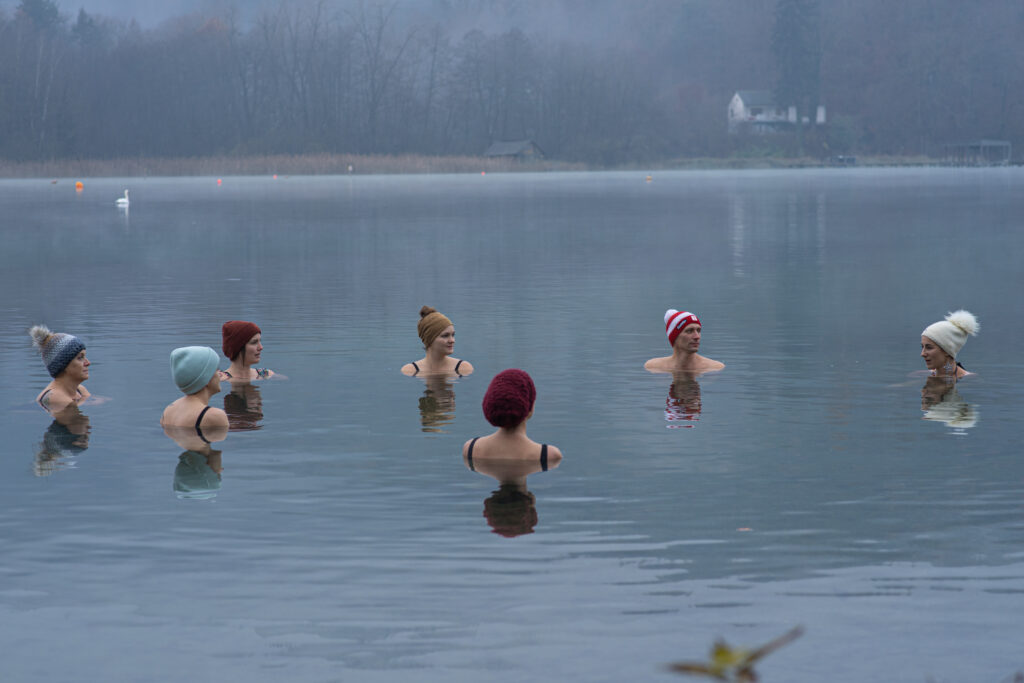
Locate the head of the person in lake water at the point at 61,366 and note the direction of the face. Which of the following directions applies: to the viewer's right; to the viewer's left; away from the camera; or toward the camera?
to the viewer's right

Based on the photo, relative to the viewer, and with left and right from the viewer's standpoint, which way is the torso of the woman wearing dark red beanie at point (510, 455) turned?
facing away from the viewer

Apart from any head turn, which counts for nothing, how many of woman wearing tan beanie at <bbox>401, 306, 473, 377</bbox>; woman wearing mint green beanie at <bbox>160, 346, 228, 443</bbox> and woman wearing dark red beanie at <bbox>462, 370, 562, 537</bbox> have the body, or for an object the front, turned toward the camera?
1

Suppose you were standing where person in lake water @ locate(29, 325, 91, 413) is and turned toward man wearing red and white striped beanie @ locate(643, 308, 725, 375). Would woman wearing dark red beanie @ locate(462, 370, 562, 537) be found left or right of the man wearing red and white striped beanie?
right

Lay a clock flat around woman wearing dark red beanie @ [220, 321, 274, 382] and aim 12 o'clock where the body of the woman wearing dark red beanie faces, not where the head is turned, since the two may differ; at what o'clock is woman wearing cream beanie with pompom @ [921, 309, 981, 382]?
The woman wearing cream beanie with pompom is roughly at 11 o'clock from the woman wearing dark red beanie.

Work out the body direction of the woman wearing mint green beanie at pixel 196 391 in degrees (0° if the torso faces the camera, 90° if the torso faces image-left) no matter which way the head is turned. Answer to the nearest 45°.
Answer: approximately 225°

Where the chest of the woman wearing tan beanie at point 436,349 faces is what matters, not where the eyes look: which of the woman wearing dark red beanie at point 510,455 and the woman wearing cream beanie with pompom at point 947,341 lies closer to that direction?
the woman wearing dark red beanie

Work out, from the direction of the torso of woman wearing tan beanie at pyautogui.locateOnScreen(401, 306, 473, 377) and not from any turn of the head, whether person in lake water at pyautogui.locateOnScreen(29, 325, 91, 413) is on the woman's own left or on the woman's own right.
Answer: on the woman's own right

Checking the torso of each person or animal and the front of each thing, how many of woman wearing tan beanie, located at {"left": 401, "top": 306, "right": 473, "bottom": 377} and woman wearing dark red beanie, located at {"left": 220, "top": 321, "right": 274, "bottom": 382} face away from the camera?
0

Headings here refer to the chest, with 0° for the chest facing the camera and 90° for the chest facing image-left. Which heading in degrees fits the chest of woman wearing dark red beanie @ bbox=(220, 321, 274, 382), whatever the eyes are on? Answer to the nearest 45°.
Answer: approximately 315°

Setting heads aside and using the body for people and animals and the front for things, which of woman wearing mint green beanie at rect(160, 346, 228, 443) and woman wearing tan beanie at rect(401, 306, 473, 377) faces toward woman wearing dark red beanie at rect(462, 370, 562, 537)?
the woman wearing tan beanie

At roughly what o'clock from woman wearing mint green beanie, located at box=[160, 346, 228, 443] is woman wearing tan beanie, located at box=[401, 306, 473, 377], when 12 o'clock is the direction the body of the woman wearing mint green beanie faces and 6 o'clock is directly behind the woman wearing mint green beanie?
The woman wearing tan beanie is roughly at 12 o'clock from the woman wearing mint green beanie.

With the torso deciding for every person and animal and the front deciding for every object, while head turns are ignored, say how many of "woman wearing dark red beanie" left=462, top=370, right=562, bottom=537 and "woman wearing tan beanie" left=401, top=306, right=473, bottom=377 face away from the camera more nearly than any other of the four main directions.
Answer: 1

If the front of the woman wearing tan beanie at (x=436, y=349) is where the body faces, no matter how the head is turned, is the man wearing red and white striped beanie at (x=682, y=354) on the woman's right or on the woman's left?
on the woman's left

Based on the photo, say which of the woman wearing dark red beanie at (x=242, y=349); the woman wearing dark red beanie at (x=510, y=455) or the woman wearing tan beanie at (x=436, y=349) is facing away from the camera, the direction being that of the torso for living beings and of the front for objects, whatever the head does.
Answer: the woman wearing dark red beanie at (x=510, y=455)

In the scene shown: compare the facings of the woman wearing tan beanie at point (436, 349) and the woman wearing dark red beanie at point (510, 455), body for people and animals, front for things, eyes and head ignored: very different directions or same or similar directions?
very different directions

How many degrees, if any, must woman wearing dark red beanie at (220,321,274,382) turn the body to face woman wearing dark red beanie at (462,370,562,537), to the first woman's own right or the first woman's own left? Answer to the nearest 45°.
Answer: approximately 45° to the first woman's own right

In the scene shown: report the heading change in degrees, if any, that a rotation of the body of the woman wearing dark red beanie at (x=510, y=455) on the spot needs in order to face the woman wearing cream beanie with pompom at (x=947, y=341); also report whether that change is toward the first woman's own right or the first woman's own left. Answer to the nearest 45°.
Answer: approximately 45° to the first woman's own right

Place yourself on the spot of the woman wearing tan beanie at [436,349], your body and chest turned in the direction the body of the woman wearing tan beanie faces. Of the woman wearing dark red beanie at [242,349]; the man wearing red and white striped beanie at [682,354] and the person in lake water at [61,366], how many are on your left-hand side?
1
